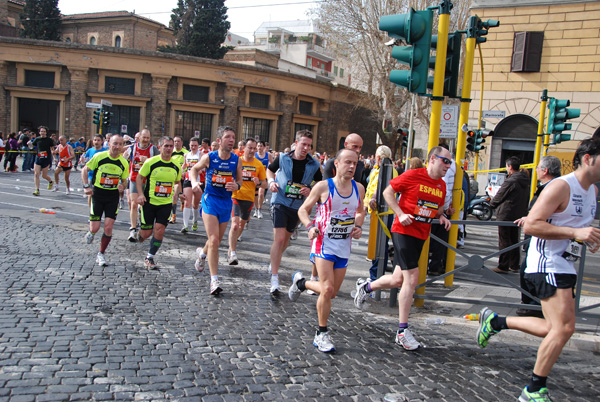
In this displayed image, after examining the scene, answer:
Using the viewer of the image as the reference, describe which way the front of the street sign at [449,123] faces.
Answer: facing the viewer

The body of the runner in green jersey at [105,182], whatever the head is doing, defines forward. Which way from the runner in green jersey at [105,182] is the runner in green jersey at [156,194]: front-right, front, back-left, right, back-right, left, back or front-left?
front-left

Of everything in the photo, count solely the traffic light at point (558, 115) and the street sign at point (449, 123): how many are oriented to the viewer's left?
0

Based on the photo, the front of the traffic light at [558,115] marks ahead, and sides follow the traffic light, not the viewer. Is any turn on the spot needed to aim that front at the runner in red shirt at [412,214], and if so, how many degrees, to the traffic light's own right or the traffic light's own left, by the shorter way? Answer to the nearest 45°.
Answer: approximately 90° to the traffic light's own right

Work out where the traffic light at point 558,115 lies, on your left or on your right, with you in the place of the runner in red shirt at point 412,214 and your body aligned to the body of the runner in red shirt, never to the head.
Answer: on your left

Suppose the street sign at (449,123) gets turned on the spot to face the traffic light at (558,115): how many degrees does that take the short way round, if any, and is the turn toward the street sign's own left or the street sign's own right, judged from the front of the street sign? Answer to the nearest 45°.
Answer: approximately 135° to the street sign's own left

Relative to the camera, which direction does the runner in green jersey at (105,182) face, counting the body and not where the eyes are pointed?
toward the camera

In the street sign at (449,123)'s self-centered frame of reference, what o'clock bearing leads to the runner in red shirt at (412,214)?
The runner in red shirt is roughly at 12 o'clock from the street sign.

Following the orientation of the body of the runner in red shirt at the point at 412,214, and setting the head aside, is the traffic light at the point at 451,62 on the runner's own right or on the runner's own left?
on the runner's own left
